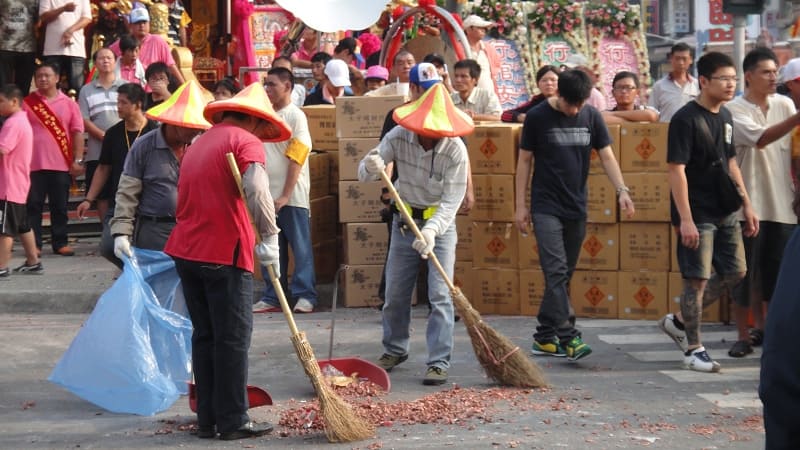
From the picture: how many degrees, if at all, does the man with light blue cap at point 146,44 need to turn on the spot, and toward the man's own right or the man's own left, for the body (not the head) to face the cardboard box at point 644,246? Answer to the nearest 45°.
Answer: approximately 45° to the man's own left

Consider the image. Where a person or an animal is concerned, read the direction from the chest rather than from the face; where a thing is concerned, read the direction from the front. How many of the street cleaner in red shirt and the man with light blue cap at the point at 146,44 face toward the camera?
1

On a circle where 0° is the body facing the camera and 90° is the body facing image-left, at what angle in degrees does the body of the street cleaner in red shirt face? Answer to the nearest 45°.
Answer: approximately 225°

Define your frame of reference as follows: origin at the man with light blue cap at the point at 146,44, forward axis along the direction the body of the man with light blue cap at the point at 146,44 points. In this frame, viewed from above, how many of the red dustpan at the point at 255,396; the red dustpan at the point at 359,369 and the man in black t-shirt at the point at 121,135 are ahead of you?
3

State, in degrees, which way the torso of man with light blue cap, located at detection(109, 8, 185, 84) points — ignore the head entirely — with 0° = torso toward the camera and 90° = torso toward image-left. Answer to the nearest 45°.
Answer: approximately 0°

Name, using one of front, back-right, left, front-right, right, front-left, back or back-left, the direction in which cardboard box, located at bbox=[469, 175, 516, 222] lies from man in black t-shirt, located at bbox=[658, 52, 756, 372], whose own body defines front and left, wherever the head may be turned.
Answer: back
